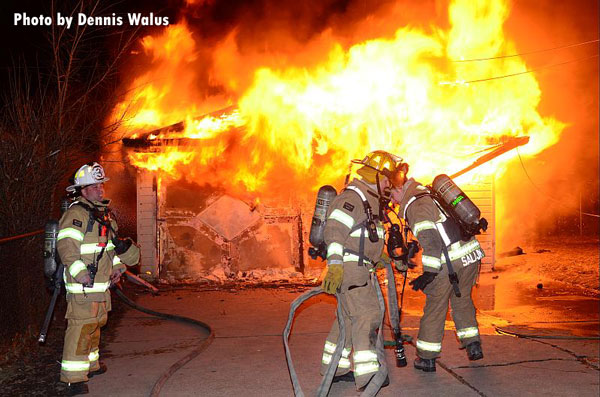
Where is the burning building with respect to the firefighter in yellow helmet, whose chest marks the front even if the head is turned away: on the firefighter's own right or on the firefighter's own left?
on the firefighter's own left

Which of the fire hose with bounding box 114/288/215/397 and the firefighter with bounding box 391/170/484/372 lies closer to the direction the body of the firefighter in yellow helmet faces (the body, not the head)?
the firefighter

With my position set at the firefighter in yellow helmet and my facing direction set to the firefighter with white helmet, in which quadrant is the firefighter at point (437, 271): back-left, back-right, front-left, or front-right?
back-right

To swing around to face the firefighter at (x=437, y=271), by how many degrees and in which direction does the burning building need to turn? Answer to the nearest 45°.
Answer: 0° — it already faces them

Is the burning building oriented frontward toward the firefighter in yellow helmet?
yes

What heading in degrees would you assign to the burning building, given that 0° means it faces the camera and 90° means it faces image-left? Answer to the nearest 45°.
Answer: approximately 0°

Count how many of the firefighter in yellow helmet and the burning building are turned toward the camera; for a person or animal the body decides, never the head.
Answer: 1
